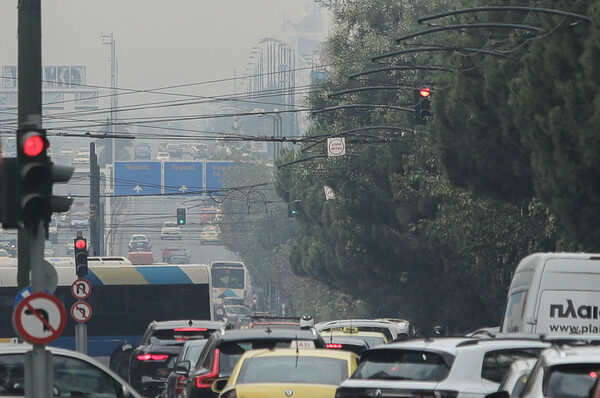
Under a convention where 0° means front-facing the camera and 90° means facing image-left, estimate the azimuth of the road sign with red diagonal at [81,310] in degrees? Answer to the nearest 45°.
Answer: approximately 0°

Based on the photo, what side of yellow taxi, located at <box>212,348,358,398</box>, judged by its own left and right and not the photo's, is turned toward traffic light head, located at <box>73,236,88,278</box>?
front

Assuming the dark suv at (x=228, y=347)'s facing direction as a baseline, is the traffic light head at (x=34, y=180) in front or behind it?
behind

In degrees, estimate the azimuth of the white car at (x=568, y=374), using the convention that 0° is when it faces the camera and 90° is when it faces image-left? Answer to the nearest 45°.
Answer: approximately 180°

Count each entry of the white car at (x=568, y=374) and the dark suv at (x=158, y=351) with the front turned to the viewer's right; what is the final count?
0

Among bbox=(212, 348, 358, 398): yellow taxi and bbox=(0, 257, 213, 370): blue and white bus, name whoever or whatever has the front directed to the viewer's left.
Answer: the blue and white bus

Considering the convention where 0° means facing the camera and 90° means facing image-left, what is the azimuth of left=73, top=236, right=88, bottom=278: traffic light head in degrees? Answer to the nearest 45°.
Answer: approximately 0°

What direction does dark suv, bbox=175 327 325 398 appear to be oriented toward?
away from the camera

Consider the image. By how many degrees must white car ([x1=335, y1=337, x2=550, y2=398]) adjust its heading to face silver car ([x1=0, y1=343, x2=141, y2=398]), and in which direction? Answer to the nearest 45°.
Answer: approximately 135° to its left

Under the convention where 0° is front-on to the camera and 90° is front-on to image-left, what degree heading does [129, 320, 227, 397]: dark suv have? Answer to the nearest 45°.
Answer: approximately 180°

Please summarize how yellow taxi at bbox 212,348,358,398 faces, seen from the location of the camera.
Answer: facing away from the viewer
